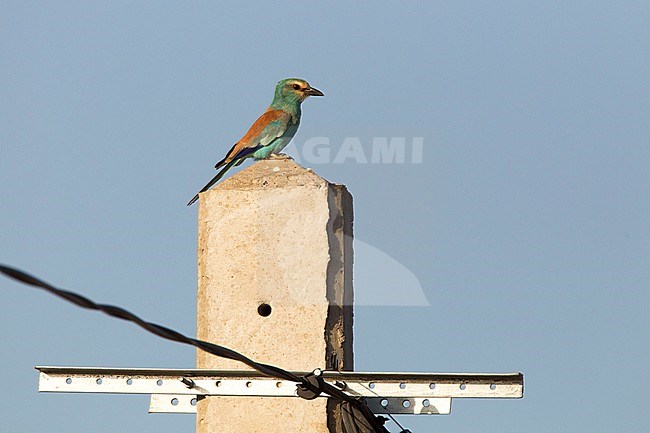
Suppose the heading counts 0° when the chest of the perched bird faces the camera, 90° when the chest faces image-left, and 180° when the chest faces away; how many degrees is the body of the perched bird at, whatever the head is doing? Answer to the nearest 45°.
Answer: approximately 270°

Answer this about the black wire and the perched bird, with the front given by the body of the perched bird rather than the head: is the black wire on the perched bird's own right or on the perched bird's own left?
on the perched bird's own right
